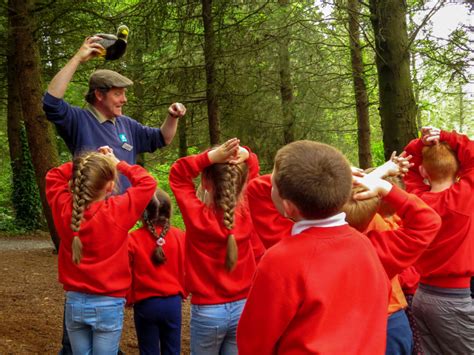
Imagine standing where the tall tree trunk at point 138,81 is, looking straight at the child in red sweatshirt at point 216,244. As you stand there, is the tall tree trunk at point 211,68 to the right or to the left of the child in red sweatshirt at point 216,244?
left

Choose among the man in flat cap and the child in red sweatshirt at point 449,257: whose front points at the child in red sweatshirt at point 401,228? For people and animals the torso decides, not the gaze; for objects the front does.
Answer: the man in flat cap

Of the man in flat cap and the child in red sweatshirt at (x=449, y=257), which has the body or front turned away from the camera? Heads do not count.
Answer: the child in red sweatshirt

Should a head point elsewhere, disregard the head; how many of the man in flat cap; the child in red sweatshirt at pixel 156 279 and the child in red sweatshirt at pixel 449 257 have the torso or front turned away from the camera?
2

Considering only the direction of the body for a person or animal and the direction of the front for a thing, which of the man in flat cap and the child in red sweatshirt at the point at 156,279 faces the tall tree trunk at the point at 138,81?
the child in red sweatshirt

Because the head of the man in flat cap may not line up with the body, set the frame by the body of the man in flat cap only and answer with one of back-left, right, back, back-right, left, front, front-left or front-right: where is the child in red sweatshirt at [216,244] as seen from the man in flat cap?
front

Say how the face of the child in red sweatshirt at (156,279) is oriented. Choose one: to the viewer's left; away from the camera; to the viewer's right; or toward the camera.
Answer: away from the camera

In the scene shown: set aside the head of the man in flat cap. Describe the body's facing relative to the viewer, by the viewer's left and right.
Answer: facing the viewer and to the right of the viewer

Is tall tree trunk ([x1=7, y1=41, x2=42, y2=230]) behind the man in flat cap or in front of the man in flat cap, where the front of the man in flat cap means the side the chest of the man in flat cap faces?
behind

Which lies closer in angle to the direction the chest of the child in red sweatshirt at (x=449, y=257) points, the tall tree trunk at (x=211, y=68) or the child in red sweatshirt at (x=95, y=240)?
the tall tree trunk

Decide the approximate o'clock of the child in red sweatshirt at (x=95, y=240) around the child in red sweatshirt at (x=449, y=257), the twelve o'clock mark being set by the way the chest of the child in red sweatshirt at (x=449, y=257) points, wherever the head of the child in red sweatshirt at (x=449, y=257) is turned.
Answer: the child in red sweatshirt at (x=95, y=240) is roughly at 8 o'clock from the child in red sweatshirt at (x=449, y=257).

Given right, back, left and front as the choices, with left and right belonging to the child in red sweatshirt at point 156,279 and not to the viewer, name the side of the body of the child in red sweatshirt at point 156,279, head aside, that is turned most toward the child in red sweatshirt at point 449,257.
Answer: right

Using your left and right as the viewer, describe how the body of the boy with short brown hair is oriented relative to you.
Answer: facing away from the viewer and to the left of the viewer

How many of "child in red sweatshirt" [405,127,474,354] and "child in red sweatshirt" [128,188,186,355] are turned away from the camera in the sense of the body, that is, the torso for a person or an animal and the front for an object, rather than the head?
2

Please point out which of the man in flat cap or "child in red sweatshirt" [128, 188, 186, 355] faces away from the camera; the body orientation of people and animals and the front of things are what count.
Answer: the child in red sweatshirt

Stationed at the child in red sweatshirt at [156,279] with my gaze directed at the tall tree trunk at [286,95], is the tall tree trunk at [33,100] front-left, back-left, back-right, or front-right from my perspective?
front-left

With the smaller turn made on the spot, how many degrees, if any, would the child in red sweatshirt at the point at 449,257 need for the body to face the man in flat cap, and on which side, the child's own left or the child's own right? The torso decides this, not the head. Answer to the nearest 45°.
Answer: approximately 90° to the child's own left

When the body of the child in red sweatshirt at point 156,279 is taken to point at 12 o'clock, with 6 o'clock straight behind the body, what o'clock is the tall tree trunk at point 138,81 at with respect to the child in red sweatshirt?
The tall tree trunk is roughly at 12 o'clock from the child in red sweatshirt.

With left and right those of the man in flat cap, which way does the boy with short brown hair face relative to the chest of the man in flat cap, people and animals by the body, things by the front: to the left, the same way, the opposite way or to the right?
the opposite way

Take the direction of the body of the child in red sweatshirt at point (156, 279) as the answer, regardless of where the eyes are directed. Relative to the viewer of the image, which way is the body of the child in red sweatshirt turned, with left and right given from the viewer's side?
facing away from the viewer

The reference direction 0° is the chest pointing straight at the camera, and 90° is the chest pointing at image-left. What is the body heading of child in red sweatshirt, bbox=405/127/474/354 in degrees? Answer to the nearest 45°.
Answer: approximately 180°

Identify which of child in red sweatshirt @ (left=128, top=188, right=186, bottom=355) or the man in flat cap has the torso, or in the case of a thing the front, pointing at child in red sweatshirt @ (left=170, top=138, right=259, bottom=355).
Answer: the man in flat cap
